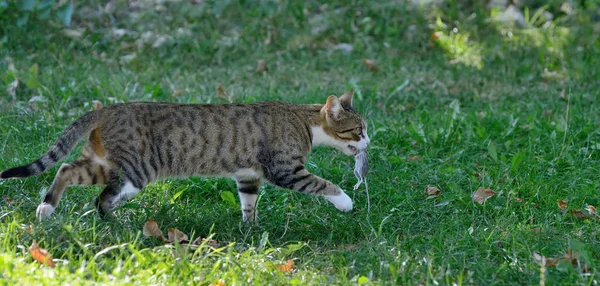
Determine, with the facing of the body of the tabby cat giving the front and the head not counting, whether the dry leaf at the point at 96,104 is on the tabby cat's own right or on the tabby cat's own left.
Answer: on the tabby cat's own left

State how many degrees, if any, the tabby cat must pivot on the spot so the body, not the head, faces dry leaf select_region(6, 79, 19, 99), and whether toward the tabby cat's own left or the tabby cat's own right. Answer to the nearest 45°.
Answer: approximately 135° to the tabby cat's own left

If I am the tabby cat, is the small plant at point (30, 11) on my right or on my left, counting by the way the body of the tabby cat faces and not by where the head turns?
on my left

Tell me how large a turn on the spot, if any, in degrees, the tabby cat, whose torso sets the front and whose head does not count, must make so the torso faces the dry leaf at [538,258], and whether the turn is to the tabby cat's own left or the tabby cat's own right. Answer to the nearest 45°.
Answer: approximately 45° to the tabby cat's own right

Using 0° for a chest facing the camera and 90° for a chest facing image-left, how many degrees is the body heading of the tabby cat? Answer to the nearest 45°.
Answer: approximately 270°

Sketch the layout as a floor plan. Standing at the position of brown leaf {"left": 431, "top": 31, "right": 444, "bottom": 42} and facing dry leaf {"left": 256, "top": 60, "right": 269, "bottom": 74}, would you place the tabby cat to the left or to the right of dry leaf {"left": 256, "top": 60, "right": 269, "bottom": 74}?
left

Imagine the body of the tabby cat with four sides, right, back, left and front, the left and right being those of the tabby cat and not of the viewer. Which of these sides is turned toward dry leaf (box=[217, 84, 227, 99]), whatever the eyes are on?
left

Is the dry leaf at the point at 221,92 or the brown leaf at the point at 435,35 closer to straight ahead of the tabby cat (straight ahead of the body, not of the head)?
the brown leaf
